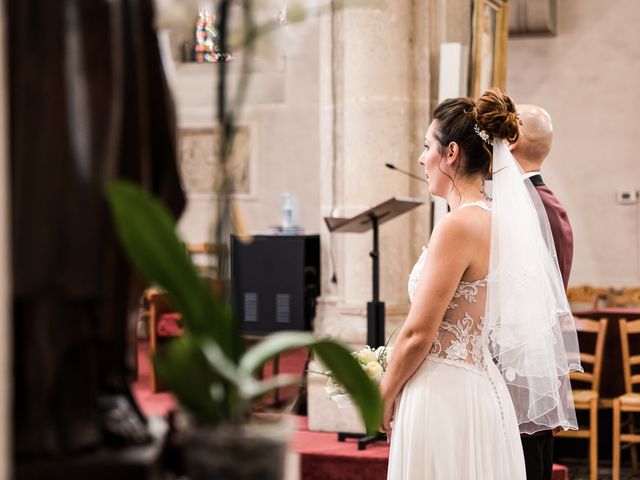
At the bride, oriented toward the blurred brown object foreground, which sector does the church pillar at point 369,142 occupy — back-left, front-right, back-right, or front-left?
back-right

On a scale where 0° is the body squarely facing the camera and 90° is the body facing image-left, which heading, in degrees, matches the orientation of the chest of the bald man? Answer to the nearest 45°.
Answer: approximately 135°

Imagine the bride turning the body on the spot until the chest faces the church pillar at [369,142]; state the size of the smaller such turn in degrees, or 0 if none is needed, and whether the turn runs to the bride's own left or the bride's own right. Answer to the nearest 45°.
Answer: approximately 45° to the bride's own right

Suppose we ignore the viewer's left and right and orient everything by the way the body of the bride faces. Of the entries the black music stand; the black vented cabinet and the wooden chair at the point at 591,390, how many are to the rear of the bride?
0

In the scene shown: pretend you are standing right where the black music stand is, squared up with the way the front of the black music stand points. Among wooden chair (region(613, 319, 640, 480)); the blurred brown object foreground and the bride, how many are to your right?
1

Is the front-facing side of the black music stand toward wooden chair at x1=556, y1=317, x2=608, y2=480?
no

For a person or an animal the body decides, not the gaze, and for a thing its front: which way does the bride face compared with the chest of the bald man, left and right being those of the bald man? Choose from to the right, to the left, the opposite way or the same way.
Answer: the same way

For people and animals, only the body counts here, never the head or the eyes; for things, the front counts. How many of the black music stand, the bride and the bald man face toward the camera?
0

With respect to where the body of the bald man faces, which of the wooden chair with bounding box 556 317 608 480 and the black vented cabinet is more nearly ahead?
the black vented cabinet

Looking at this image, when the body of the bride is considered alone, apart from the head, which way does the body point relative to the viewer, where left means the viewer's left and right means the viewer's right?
facing away from the viewer and to the left of the viewer

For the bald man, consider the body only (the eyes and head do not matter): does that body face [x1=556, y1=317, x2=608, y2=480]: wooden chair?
no

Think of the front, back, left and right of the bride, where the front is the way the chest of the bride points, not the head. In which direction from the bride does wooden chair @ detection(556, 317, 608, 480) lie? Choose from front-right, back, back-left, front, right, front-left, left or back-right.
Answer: front-right
